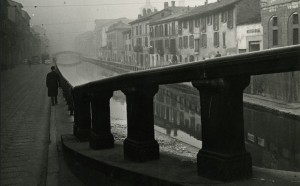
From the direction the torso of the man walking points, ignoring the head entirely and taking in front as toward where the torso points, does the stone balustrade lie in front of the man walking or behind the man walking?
behind

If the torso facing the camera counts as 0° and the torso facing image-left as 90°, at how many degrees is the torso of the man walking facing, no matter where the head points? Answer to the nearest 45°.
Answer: approximately 180°
